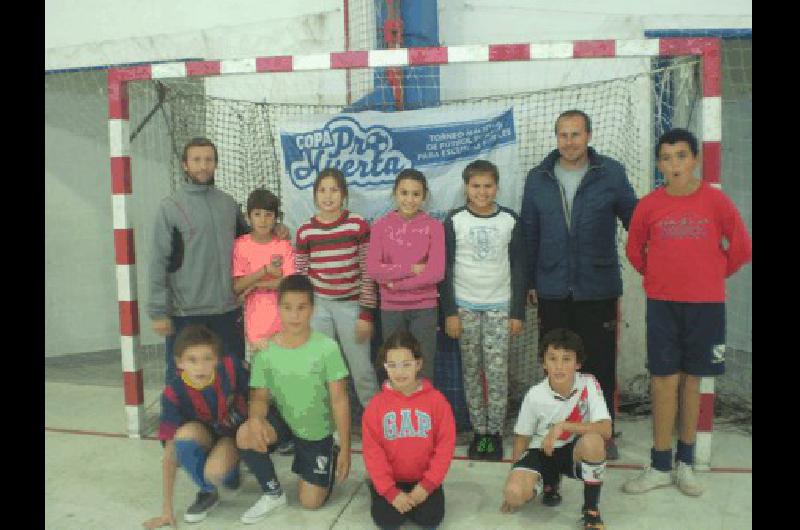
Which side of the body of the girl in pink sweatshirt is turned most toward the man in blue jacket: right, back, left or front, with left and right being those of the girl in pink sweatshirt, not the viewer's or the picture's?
left

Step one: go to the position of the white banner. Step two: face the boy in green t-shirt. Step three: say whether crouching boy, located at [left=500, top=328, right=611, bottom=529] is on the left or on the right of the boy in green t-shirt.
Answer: left

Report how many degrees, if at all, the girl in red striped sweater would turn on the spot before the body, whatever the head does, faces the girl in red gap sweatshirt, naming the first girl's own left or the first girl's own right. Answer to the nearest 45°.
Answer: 0° — they already face them

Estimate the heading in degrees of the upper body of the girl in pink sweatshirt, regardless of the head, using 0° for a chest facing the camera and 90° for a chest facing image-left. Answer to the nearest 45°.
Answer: approximately 0°

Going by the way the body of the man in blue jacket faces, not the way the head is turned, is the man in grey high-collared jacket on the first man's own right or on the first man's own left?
on the first man's own right

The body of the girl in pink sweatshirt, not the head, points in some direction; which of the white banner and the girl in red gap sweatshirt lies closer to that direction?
the girl in red gap sweatshirt
